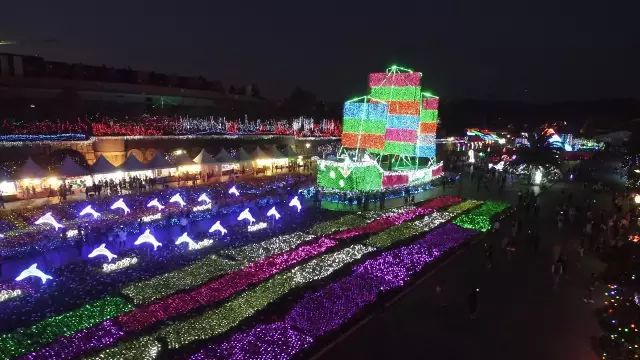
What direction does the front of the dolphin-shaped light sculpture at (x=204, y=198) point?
to the viewer's left

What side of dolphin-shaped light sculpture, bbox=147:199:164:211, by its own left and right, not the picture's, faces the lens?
left

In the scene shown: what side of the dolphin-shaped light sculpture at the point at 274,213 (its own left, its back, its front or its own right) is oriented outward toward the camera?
left

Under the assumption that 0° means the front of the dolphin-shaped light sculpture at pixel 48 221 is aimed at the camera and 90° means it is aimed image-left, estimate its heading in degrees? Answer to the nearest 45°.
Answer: approximately 90°

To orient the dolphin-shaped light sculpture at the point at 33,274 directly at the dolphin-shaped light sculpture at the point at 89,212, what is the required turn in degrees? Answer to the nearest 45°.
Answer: approximately 90° to its right

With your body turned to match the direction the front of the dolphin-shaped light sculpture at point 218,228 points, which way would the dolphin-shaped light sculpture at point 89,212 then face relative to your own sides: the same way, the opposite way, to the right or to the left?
the same way

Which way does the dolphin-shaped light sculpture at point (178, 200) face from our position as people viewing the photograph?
facing to the left of the viewer

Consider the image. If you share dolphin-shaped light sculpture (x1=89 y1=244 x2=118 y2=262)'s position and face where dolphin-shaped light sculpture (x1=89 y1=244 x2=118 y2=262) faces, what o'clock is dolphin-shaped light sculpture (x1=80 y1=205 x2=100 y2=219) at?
dolphin-shaped light sculpture (x1=80 y1=205 x2=100 y2=219) is roughly at 3 o'clock from dolphin-shaped light sculpture (x1=89 y1=244 x2=118 y2=262).

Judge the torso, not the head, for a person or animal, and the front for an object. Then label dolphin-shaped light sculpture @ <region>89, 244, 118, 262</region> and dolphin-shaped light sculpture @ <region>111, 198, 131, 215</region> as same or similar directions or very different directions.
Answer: same or similar directions

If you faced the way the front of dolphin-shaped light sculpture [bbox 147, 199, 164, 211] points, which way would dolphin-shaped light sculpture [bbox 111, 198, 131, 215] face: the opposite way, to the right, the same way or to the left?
the same way

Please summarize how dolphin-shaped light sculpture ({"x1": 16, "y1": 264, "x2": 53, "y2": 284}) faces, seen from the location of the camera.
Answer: facing to the left of the viewer

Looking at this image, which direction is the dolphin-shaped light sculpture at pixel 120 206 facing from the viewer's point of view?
to the viewer's left

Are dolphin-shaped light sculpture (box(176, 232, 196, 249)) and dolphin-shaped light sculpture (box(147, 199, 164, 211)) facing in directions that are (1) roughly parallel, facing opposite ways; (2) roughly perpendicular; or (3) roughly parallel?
roughly parallel

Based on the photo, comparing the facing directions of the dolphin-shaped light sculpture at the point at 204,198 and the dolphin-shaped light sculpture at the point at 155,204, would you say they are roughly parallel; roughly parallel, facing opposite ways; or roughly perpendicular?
roughly parallel

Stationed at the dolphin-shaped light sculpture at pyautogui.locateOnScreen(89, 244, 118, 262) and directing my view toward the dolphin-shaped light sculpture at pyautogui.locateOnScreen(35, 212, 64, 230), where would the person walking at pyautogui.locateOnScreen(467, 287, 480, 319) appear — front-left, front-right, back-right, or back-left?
back-right

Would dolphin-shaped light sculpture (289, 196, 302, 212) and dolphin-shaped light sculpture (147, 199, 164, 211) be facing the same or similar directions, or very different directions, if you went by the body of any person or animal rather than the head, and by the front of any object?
same or similar directions

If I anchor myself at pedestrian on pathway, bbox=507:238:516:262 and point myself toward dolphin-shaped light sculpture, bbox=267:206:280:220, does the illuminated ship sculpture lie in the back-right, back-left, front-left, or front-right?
front-right

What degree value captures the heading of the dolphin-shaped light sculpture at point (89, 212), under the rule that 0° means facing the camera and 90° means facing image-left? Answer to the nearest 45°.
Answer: approximately 90°

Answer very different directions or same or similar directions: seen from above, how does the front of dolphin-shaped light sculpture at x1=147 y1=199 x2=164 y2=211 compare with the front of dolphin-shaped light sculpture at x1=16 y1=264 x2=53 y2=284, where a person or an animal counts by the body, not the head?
same or similar directions

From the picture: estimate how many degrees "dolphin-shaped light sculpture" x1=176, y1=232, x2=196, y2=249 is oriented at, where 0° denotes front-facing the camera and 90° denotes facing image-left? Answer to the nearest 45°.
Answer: approximately 90°

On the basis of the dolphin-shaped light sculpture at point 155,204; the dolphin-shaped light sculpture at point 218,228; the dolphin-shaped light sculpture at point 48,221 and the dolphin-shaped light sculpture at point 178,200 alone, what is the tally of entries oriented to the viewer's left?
4
